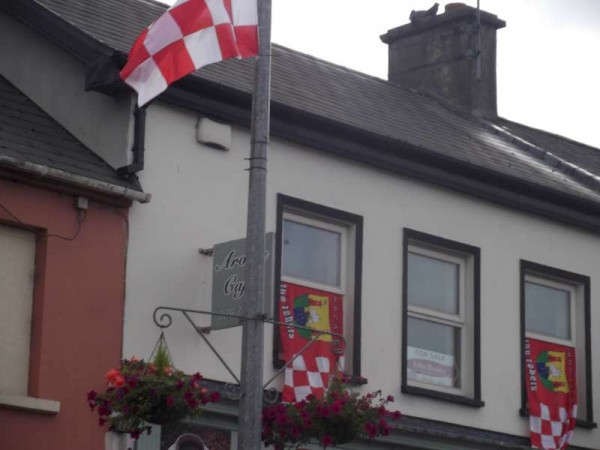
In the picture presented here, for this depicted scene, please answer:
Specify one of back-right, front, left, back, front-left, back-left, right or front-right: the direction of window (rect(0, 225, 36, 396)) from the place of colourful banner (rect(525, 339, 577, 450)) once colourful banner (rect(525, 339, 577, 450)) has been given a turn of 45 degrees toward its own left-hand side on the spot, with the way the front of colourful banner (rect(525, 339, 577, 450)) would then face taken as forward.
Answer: back-right

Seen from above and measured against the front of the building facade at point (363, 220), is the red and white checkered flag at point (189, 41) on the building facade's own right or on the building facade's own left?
on the building facade's own right

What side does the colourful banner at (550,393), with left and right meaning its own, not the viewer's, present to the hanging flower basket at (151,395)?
right

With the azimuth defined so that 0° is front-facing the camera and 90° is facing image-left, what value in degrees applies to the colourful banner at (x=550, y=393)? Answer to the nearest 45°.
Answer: approximately 315°

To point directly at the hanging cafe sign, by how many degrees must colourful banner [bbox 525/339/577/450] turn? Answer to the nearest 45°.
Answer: approximately 90° to its right

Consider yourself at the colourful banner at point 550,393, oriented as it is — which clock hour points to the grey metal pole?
The grey metal pole is roughly at 2 o'clock from the colourful banner.

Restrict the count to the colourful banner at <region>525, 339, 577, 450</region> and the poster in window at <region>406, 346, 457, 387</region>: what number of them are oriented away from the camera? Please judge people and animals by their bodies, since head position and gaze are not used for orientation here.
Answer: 0

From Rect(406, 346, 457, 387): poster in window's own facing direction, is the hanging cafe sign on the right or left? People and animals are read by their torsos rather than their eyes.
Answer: on its right

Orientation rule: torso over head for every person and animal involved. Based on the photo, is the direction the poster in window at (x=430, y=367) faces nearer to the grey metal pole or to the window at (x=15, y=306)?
the grey metal pole

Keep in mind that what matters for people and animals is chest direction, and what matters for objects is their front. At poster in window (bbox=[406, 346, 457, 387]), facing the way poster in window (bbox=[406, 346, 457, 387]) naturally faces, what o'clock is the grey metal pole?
The grey metal pole is roughly at 2 o'clock from the poster in window.
